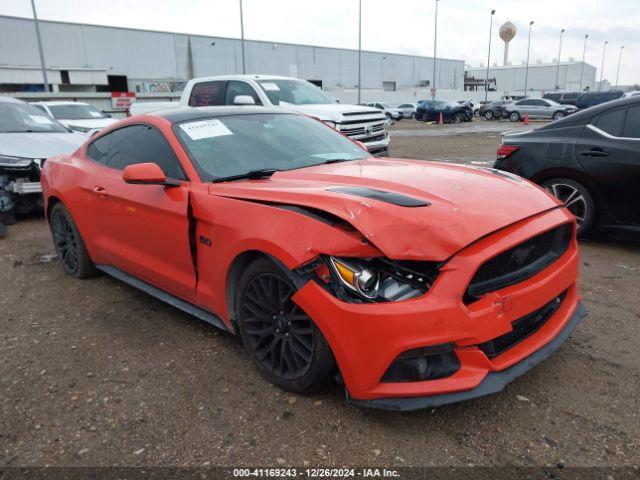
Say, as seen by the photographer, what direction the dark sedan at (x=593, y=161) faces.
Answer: facing to the right of the viewer

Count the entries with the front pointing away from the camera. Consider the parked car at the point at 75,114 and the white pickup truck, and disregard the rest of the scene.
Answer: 0

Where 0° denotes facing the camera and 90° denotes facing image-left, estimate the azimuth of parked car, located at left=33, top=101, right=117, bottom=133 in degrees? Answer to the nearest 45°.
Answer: approximately 315°

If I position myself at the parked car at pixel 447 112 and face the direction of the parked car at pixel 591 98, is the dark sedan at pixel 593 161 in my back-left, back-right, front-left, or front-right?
back-right

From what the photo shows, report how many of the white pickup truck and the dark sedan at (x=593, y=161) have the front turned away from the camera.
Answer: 0

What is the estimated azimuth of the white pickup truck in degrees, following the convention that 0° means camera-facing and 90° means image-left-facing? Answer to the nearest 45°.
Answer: approximately 315°

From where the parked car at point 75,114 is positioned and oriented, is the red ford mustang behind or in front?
in front

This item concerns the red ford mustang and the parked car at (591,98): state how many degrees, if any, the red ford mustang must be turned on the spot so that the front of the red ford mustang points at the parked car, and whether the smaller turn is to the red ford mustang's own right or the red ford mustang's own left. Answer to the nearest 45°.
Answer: approximately 90° to the red ford mustang's own left

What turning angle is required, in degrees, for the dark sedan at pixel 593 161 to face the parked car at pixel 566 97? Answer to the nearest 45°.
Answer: approximately 90° to its left
